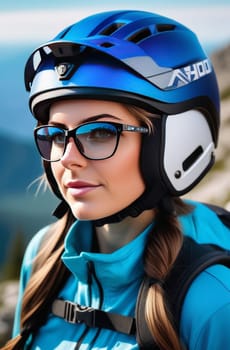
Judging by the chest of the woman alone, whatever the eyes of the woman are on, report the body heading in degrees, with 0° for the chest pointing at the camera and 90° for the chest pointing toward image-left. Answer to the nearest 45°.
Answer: approximately 45°
